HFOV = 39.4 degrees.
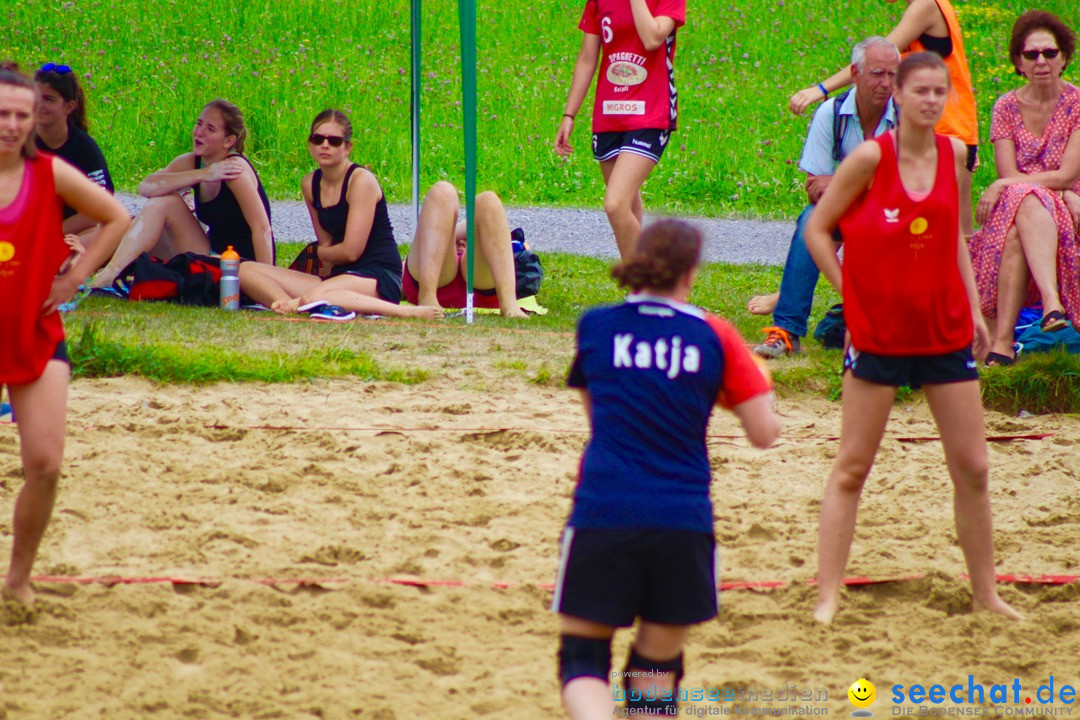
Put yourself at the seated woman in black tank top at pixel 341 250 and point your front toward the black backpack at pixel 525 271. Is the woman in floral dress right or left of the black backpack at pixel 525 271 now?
right

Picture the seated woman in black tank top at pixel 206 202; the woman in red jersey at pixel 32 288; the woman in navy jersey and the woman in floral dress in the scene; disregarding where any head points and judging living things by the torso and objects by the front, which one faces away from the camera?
the woman in navy jersey

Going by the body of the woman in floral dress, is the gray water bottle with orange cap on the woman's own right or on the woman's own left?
on the woman's own right

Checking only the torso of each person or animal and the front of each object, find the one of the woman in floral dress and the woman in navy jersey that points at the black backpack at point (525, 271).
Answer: the woman in navy jersey

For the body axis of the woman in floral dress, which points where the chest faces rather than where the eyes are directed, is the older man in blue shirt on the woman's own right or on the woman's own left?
on the woman's own right

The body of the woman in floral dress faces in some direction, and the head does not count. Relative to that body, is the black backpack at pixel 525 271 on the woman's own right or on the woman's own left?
on the woman's own right

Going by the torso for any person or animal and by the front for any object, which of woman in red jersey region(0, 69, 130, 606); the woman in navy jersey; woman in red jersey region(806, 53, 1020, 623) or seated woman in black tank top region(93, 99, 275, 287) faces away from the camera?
the woman in navy jersey

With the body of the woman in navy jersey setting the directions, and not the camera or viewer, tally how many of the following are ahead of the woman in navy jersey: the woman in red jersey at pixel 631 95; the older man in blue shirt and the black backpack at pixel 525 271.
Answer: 3

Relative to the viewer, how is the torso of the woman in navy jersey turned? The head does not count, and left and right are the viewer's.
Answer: facing away from the viewer

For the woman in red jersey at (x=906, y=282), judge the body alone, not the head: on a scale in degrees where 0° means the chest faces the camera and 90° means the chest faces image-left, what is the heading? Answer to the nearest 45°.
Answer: approximately 0°

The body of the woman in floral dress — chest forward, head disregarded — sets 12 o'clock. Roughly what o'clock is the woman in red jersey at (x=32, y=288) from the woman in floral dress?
The woman in red jersey is roughly at 1 o'clock from the woman in floral dress.
